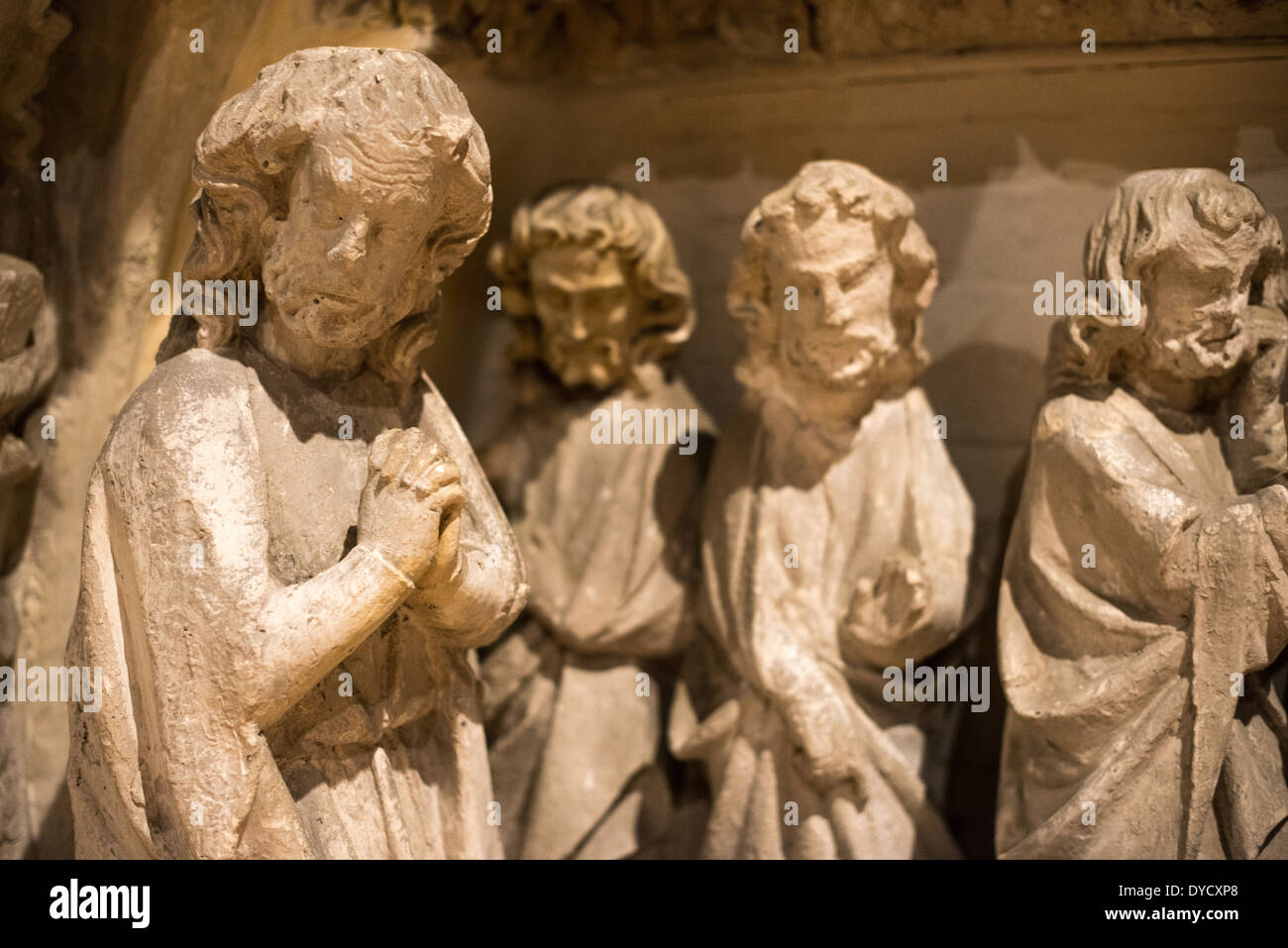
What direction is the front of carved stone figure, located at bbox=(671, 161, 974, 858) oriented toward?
toward the camera

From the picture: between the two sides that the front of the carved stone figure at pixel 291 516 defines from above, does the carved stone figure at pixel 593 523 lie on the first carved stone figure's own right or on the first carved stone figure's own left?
on the first carved stone figure's own left

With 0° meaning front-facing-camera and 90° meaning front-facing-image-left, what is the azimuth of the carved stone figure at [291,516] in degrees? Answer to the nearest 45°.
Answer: approximately 315°

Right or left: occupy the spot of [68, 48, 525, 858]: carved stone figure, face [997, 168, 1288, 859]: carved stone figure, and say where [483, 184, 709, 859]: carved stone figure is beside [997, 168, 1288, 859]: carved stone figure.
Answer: left

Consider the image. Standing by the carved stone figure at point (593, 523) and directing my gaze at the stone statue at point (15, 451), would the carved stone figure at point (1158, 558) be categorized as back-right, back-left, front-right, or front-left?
back-left

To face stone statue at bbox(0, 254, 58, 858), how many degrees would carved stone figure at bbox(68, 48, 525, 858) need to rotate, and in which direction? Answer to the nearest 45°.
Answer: approximately 180°

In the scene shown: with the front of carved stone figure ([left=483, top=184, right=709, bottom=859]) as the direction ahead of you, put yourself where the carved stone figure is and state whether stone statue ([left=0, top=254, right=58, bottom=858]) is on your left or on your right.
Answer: on your right

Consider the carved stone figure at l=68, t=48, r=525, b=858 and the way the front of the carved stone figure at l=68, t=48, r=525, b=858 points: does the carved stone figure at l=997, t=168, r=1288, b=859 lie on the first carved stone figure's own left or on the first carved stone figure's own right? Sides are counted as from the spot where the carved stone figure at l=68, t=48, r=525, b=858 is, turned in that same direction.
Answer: on the first carved stone figure's own left

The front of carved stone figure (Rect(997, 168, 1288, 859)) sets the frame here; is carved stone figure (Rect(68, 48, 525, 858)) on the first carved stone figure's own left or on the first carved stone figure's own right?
on the first carved stone figure's own right

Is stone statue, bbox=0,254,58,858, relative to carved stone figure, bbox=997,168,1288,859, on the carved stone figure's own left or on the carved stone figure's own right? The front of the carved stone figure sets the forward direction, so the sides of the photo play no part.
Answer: on the carved stone figure's own right

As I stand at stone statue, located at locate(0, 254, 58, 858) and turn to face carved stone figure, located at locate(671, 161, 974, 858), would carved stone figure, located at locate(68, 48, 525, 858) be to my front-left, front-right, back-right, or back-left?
front-right

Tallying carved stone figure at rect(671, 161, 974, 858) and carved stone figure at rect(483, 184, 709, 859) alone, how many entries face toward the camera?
2
